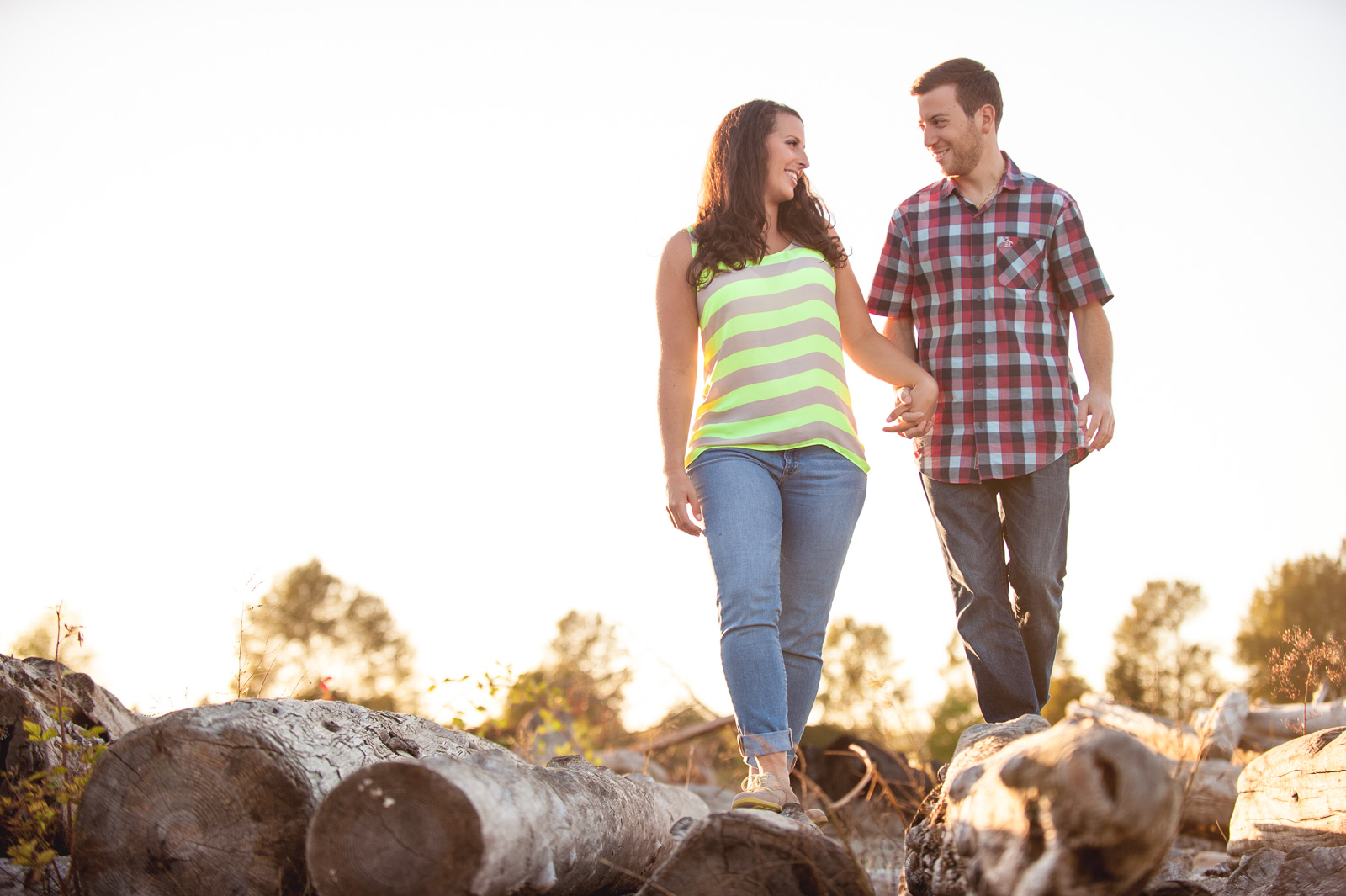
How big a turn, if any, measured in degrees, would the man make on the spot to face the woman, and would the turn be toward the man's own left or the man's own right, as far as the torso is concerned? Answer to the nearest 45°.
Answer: approximately 45° to the man's own right

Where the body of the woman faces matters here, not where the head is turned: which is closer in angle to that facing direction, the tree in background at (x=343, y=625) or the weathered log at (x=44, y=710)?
the weathered log

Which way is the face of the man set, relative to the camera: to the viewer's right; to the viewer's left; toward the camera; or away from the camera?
to the viewer's left

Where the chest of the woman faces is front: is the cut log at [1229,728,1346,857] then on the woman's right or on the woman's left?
on the woman's left

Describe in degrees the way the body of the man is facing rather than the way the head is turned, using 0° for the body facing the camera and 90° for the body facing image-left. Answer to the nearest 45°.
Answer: approximately 0°

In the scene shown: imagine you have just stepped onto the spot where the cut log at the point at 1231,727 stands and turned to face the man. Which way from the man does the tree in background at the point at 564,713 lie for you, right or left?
right

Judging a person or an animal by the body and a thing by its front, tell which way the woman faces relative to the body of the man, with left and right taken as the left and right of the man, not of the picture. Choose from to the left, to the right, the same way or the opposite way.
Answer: the same way

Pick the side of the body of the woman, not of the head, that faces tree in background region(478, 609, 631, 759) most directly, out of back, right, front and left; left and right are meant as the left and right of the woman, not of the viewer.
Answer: back

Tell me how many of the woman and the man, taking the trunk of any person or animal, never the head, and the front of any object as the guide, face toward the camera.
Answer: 2

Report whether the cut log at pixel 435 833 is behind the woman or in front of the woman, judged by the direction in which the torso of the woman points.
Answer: in front

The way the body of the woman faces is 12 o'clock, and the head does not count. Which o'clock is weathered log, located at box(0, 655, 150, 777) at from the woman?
The weathered log is roughly at 3 o'clock from the woman.

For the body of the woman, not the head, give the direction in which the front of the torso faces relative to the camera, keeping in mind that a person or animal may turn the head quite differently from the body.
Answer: toward the camera

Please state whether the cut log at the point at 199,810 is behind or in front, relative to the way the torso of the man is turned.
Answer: in front

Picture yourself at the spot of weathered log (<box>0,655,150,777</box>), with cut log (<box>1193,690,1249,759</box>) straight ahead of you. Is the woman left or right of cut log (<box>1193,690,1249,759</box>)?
right

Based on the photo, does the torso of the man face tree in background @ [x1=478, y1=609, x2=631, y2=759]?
no

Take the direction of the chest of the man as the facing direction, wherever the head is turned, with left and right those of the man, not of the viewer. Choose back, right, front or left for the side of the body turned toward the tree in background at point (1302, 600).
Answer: back
